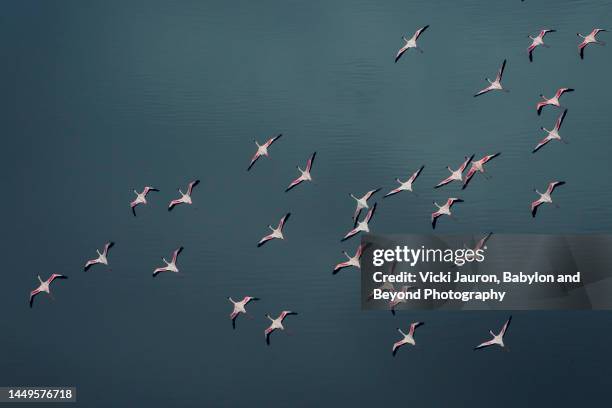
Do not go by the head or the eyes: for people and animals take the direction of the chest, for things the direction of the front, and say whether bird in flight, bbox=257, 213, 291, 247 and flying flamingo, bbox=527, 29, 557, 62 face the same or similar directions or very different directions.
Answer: same or similar directions

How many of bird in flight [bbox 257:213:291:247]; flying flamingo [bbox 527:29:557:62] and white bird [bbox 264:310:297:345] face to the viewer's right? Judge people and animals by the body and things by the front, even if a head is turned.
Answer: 0

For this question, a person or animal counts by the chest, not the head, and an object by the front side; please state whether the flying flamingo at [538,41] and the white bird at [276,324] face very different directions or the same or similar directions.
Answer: same or similar directions
